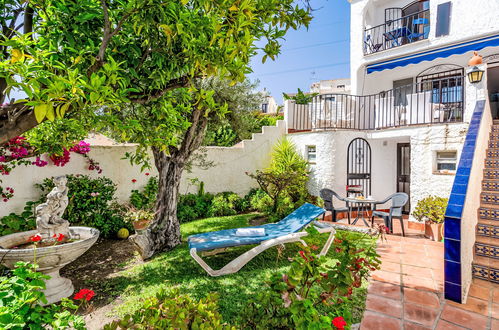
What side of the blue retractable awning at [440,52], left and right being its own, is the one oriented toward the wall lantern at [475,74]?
left

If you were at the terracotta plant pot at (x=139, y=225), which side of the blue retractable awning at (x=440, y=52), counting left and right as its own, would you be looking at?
front

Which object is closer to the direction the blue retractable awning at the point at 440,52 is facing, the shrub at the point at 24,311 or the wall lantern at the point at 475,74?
the shrub

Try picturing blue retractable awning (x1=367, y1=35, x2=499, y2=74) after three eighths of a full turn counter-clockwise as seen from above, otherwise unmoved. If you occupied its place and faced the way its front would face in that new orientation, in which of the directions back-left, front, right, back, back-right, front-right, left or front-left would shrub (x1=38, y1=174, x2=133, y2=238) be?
back-right

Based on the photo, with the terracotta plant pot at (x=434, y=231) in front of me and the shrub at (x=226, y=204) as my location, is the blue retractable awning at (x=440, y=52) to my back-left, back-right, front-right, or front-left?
front-left

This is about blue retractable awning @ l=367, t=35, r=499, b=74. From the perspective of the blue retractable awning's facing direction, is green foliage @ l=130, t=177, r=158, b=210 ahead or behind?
ahead

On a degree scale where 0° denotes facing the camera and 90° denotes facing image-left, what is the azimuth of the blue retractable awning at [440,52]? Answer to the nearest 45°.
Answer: approximately 45°

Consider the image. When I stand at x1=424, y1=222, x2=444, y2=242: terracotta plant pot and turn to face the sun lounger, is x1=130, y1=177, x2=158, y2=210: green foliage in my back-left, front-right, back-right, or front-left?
front-right

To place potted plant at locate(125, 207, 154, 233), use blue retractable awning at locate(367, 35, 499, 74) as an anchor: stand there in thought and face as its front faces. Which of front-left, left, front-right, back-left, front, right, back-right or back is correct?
front

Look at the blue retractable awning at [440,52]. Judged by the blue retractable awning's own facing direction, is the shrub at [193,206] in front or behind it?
in front

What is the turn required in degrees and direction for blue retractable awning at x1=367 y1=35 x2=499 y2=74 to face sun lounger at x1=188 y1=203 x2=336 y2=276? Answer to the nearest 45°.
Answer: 0° — it already faces it

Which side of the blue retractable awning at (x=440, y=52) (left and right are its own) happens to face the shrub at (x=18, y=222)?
front

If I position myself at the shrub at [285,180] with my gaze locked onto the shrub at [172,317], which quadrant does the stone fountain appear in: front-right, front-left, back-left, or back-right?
front-right
